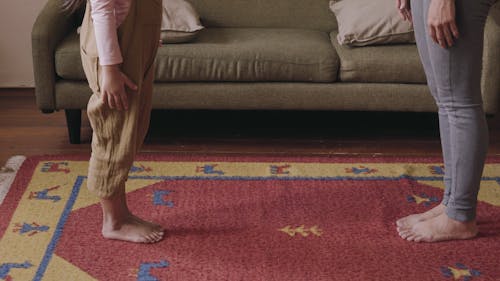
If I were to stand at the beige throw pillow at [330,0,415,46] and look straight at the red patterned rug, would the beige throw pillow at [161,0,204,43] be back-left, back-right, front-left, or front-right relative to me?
front-right

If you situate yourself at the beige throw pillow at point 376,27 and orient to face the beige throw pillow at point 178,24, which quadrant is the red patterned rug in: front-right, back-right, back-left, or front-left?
front-left

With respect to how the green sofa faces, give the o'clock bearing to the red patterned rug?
The red patterned rug is roughly at 12 o'clock from the green sofa.

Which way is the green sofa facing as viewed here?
toward the camera
